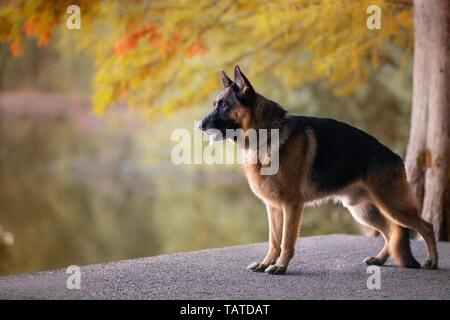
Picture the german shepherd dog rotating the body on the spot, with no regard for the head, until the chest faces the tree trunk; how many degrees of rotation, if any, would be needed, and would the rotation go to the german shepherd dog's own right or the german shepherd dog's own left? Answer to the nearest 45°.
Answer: approximately 135° to the german shepherd dog's own right

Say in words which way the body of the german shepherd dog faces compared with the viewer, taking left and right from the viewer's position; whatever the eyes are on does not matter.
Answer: facing to the left of the viewer
